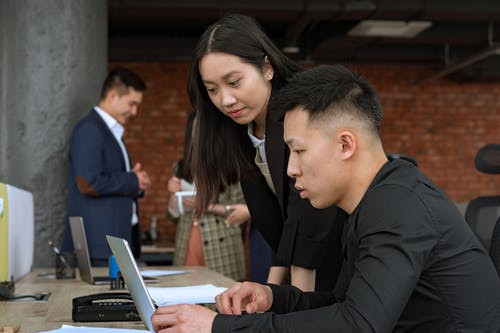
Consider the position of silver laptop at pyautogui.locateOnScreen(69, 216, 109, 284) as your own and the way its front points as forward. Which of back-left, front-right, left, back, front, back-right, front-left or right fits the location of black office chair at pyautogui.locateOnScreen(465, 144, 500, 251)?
front

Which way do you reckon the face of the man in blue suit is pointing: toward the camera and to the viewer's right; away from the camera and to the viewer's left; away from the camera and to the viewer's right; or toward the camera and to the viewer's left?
toward the camera and to the viewer's right

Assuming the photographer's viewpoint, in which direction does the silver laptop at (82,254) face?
facing to the right of the viewer

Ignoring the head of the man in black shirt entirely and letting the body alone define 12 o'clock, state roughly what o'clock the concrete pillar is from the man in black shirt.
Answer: The concrete pillar is roughly at 2 o'clock from the man in black shirt.

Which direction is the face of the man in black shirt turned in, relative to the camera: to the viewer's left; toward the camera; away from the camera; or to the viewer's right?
to the viewer's left

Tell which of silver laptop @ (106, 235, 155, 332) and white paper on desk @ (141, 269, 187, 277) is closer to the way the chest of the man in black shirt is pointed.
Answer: the silver laptop

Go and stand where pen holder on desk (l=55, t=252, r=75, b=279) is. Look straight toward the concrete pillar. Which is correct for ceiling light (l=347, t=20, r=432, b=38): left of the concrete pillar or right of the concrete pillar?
right

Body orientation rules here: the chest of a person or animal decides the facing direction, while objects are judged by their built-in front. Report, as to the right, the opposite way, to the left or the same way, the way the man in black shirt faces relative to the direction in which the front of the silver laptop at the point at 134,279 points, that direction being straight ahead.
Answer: the opposite way

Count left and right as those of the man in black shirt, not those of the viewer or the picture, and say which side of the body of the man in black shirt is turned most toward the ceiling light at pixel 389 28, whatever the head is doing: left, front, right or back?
right

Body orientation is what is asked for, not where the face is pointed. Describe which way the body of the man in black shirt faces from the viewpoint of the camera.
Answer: to the viewer's left

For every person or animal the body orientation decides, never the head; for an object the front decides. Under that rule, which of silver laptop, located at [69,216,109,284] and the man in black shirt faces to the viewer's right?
the silver laptop

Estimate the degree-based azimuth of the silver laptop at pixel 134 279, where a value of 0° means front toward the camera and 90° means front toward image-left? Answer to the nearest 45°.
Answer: approximately 270°

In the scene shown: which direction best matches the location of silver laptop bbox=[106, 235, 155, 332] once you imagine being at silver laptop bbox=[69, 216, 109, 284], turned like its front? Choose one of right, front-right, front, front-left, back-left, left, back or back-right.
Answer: right
